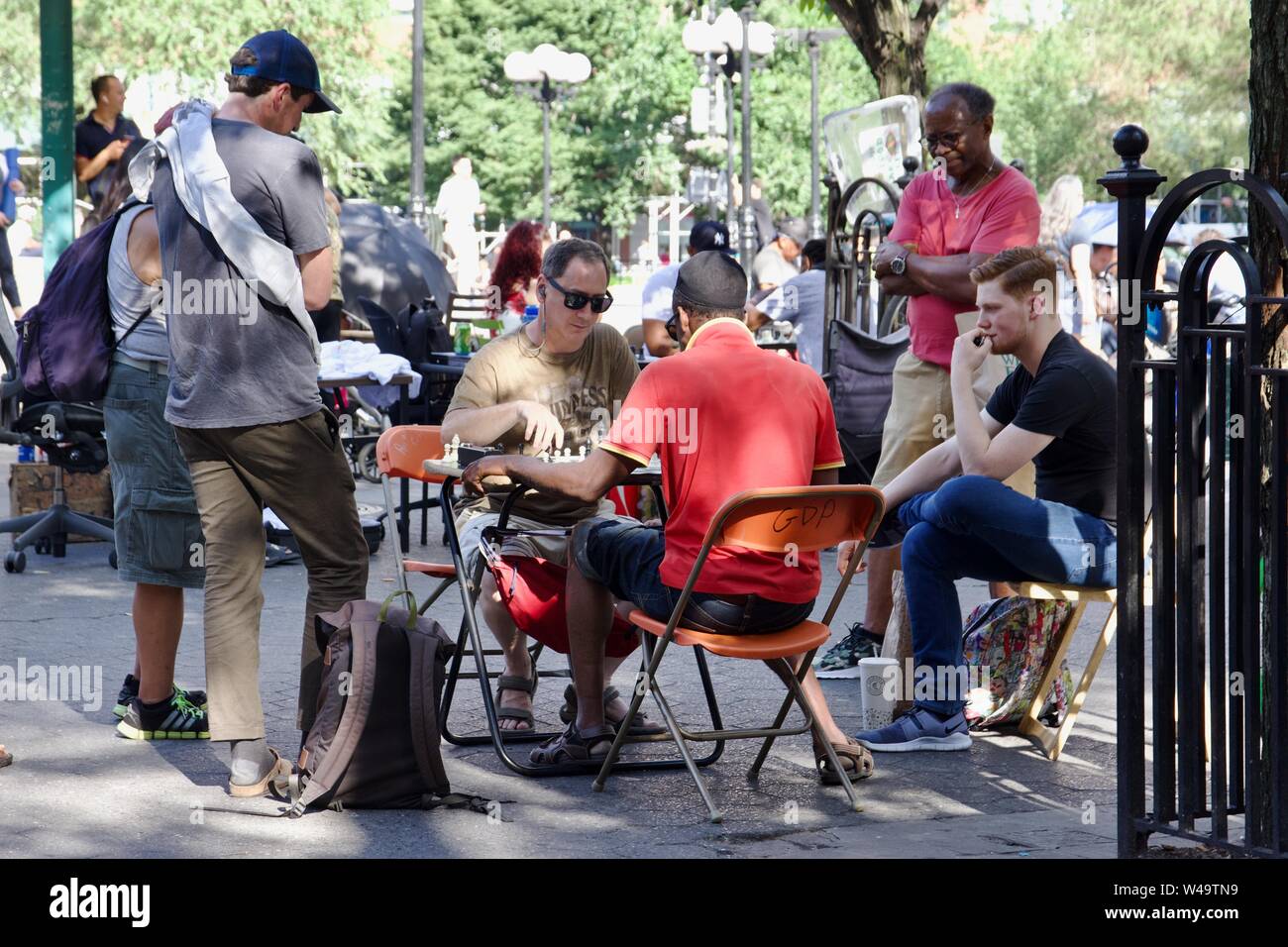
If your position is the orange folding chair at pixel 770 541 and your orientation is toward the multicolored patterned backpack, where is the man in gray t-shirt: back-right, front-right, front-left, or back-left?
back-left

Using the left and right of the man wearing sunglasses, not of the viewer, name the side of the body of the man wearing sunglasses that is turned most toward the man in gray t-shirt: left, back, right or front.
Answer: right

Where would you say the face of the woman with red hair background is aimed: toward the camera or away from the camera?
away from the camera

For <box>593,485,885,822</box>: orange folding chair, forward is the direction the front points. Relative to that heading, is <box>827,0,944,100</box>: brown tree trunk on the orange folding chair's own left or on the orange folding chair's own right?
on the orange folding chair's own right

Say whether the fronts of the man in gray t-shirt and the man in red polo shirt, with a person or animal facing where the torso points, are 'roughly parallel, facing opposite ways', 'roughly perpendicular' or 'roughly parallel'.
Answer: roughly perpendicular

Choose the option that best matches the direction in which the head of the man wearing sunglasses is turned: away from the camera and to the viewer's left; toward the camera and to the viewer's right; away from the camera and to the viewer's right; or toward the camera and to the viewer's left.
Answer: toward the camera and to the viewer's right

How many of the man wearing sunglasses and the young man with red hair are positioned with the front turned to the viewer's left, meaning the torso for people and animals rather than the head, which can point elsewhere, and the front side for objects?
1

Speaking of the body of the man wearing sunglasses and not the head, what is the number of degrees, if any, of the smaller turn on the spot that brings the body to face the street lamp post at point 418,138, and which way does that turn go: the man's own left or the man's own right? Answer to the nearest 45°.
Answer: approximately 135° to the man's own left

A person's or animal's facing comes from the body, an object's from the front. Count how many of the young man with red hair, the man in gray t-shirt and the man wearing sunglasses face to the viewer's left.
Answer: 1

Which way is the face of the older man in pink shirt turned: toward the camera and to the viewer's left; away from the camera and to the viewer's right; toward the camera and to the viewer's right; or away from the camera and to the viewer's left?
toward the camera and to the viewer's left

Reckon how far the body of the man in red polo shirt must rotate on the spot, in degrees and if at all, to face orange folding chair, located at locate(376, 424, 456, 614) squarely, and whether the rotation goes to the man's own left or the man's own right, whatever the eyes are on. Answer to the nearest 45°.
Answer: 0° — they already face it

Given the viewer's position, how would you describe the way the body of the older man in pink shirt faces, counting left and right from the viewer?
facing the viewer and to the left of the viewer

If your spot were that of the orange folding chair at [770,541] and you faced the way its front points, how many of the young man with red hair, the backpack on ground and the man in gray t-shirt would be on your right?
1

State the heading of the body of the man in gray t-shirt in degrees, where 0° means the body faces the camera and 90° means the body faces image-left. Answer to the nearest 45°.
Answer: approximately 225°

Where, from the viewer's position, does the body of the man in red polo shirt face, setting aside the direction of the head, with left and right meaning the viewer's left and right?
facing away from the viewer and to the left of the viewer

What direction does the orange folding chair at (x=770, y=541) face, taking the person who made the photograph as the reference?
facing away from the viewer and to the left of the viewer

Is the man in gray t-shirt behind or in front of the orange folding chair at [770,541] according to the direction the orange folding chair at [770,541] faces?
in front

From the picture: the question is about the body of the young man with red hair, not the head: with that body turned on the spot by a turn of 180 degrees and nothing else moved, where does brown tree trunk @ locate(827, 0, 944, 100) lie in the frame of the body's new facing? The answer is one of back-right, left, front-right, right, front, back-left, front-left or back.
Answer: left

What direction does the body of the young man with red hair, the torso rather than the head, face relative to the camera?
to the viewer's left

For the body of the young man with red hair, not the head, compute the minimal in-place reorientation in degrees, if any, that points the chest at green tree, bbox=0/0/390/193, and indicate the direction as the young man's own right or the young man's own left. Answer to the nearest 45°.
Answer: approximately 45° to the young man's own right

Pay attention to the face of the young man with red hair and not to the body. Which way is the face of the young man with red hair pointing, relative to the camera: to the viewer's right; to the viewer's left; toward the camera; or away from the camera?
to the viewer's left
